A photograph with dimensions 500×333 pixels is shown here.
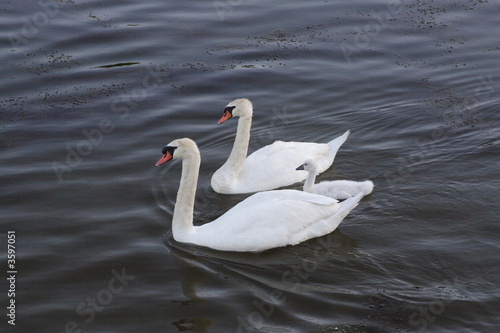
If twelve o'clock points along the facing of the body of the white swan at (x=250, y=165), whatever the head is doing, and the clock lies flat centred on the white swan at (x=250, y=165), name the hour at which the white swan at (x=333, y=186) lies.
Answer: the white swan at (x=333, y=186) is roughly at 7 o'clock from the white swan at (x=250, y=165).

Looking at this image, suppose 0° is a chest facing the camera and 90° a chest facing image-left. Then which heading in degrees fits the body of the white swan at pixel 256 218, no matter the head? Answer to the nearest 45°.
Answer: approximately 90°

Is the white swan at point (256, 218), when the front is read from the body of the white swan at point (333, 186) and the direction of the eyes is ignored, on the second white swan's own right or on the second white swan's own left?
on the second white swan's own left

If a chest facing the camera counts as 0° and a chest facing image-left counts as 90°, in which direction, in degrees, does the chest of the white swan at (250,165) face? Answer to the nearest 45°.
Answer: approximately 90°

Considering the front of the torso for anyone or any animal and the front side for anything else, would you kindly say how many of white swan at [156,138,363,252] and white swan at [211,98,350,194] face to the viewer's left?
2

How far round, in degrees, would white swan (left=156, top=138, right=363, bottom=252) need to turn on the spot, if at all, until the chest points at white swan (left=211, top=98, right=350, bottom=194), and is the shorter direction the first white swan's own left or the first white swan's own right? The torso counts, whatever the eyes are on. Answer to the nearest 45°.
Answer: approximately 90° to the first white swan's own right

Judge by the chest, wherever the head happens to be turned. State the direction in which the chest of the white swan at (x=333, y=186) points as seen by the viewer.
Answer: to the viewer's left
